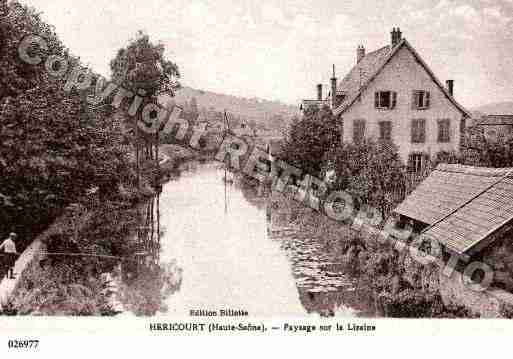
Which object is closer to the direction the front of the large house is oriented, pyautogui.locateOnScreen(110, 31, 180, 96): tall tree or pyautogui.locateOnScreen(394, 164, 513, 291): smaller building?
the smaller building

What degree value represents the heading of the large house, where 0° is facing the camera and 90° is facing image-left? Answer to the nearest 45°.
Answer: approximately 0°

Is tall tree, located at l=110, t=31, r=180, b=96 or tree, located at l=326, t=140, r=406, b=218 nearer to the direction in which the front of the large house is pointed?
the tree

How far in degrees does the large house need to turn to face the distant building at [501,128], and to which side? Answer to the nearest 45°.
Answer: approximately 90° to its left

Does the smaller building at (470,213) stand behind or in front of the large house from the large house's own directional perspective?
in front

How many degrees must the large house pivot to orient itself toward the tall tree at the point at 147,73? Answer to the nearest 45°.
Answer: approximately 90° to its right

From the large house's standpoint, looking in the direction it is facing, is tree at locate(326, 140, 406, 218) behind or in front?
in front

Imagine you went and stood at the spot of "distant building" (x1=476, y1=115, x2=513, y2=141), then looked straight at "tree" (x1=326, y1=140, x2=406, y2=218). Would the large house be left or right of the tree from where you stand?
right

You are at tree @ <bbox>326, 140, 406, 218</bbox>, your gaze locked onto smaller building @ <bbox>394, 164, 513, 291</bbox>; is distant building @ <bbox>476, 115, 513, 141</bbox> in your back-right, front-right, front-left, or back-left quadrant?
back-left
